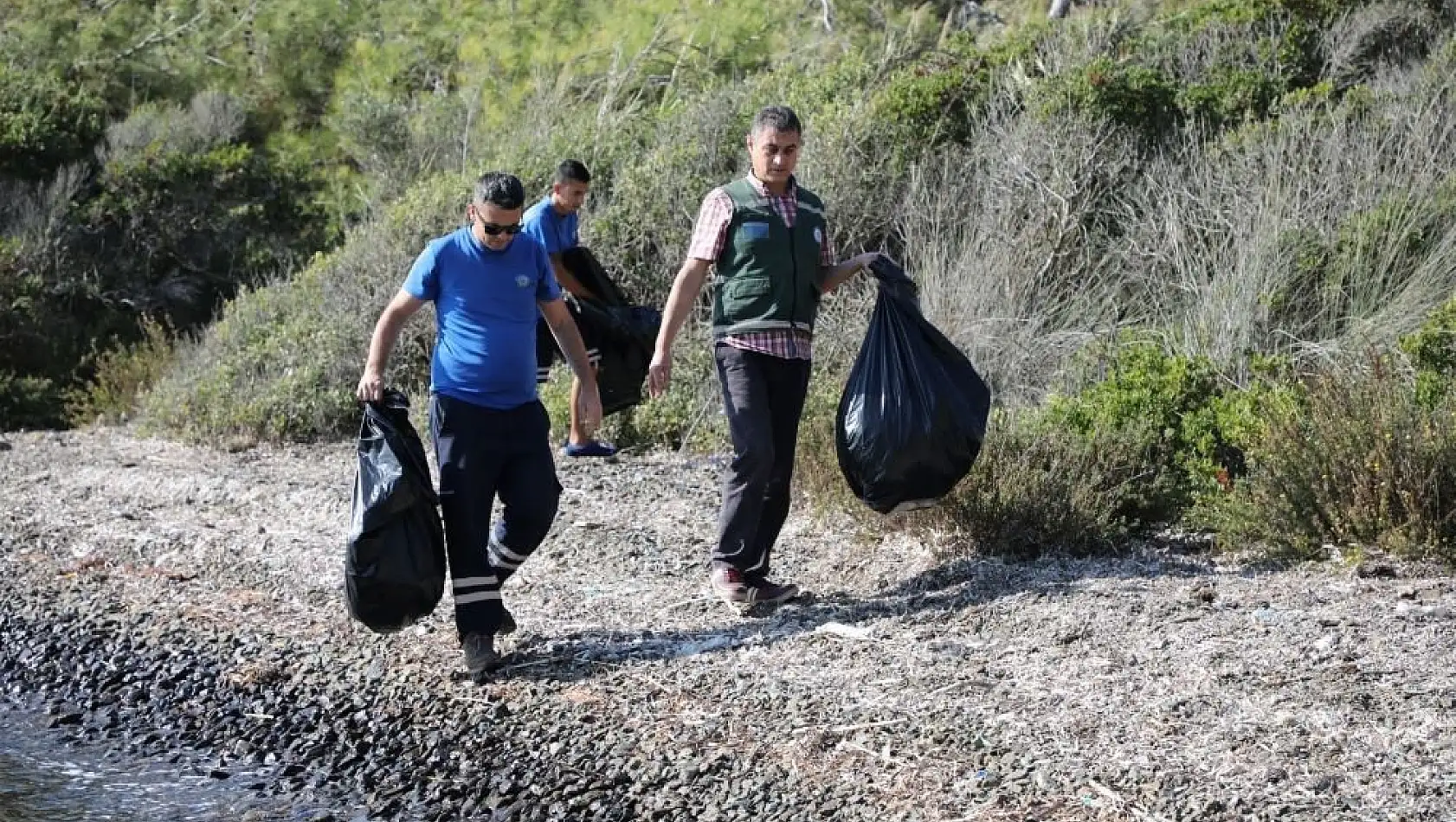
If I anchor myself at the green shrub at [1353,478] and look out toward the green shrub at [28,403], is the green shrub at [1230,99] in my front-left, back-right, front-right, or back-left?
front-right

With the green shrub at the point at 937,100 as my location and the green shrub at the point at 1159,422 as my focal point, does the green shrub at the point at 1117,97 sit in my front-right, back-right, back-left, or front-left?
front-left

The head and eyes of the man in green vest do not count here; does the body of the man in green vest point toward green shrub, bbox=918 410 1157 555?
no

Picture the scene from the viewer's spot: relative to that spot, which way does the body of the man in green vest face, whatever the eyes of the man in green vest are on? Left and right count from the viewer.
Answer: facing the viewer and to the right of the viewer

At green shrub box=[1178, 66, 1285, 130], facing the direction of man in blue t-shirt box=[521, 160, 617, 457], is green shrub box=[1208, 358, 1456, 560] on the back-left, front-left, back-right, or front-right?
front-left

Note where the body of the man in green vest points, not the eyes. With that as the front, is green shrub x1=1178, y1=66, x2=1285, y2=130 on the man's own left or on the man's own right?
on the man's own left

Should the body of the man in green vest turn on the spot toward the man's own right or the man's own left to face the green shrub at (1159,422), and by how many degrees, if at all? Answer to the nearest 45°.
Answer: approximately 90° to the man's own left

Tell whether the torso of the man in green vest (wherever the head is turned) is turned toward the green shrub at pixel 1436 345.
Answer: no

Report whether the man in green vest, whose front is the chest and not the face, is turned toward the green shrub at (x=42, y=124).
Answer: no

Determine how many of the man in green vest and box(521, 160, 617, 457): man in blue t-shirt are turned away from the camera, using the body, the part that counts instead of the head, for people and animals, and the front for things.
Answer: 0

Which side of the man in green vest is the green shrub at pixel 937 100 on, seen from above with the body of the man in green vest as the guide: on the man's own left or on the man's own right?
on the man's own left
